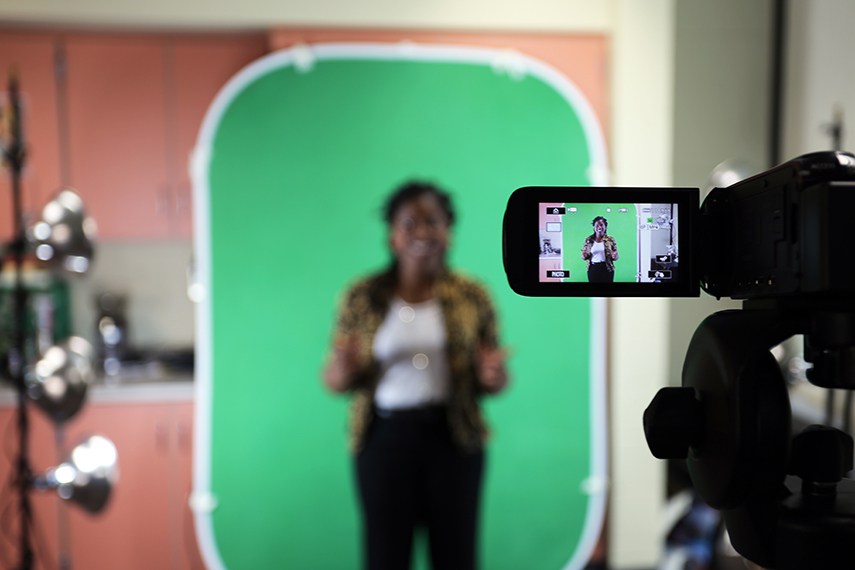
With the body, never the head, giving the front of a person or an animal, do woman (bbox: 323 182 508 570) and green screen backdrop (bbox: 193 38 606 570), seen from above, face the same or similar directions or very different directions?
same or similar directions

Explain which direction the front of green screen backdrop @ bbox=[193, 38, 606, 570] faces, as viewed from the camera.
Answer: facing the viewer

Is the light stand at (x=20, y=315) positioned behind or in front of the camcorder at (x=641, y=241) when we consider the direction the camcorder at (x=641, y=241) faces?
in front

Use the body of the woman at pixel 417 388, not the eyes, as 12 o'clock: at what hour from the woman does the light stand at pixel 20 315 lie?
The light stand is roughly at 3 o'clock from the woman.

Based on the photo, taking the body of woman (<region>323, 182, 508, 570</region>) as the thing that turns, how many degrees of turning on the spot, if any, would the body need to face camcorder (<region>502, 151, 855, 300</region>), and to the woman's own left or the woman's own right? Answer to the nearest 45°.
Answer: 0° — they already face it

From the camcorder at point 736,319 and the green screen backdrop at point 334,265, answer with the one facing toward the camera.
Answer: the green screen backdrop

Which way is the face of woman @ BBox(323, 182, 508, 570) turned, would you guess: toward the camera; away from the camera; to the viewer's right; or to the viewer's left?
toward the camera

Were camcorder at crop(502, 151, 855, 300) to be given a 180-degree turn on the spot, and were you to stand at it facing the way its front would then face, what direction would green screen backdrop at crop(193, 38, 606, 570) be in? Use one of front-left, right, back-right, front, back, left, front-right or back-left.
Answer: back

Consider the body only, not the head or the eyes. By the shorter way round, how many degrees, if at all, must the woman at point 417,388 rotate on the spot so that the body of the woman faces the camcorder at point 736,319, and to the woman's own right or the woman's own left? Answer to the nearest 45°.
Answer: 0° — they already face it

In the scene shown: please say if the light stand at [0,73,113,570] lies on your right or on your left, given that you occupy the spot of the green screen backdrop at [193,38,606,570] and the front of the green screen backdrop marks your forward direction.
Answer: on your right

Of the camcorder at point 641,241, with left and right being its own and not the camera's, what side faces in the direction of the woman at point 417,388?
front

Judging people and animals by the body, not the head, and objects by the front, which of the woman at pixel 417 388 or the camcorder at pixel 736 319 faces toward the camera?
the woman

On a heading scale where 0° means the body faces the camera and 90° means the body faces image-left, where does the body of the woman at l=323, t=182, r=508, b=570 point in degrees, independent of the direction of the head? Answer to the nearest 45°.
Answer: approximately 0°

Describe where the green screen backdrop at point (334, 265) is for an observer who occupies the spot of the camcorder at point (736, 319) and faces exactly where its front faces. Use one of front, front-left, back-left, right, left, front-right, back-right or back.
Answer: front
